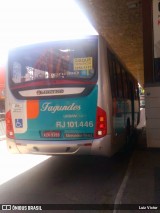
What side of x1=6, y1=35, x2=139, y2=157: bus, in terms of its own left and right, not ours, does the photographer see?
back
